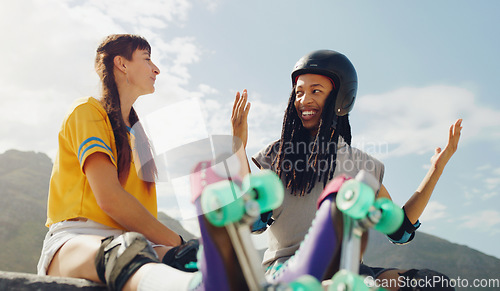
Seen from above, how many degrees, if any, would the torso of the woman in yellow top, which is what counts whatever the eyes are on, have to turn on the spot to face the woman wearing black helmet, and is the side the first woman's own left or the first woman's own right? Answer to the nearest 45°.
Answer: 0° — they already face them

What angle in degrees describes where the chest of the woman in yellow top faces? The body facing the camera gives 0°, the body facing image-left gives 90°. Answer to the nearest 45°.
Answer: approximately 270°

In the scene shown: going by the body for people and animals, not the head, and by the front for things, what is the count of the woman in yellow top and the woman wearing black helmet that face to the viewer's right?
1

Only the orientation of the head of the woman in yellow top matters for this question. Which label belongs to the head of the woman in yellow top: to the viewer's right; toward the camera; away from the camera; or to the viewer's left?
to the viewer's right

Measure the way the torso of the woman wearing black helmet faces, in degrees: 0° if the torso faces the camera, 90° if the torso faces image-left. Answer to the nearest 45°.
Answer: approximately 0°

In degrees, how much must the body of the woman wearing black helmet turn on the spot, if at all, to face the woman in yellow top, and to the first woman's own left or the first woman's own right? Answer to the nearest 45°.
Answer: approximately 45° to the first woman's own right
